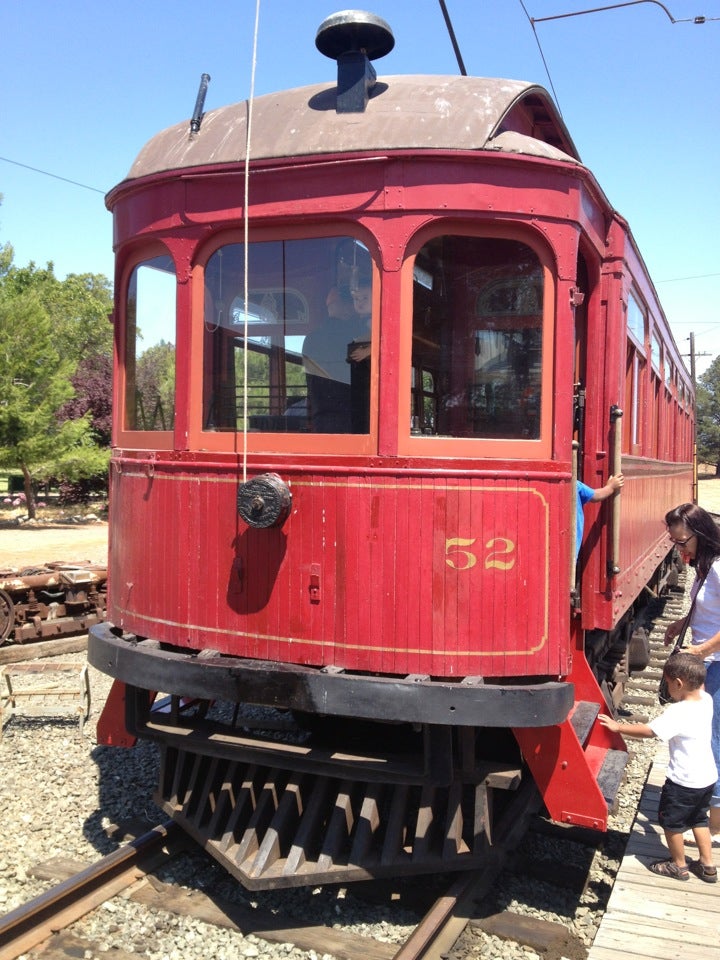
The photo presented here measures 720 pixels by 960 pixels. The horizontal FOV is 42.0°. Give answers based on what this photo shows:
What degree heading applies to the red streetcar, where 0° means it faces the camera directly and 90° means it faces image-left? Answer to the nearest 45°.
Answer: approximately 45°

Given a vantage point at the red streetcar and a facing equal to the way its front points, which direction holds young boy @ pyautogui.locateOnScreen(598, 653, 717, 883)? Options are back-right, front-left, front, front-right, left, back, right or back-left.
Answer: front-left

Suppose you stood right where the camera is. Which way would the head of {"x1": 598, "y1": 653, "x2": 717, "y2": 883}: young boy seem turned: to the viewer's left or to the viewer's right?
to the viewer's left

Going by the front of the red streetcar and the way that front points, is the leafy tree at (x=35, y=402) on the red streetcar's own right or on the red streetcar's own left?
on the red streetcar's own right

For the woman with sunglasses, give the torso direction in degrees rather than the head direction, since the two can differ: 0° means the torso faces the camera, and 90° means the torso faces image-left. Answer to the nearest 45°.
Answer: approximately 90°

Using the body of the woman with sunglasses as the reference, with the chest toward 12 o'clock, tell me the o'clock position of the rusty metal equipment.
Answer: The rusty metal equipment is roughly at 1 o'clock from the woman with sunglasses.
